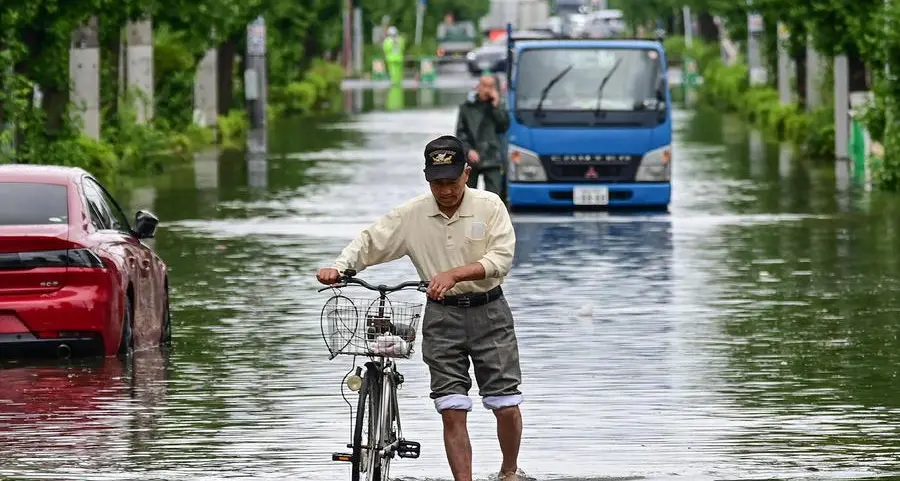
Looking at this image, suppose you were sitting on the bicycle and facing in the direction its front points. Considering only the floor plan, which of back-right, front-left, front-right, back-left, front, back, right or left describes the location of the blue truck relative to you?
back

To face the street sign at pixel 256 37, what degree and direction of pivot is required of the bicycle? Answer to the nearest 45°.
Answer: approximately 180°

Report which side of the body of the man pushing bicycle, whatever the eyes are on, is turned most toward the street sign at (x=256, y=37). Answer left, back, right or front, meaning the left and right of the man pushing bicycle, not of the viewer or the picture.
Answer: back

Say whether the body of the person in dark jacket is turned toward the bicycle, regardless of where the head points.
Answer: yes

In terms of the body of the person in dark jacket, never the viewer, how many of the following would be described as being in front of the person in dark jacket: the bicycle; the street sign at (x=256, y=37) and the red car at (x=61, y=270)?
2

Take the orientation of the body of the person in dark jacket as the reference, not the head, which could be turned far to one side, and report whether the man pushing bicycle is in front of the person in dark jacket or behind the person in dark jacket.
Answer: in front

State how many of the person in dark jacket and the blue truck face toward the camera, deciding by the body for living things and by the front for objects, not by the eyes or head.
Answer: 2

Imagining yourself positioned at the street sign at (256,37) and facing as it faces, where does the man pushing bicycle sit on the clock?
The man pushing bicycle is roughly at 12 o'clock from the street sign.

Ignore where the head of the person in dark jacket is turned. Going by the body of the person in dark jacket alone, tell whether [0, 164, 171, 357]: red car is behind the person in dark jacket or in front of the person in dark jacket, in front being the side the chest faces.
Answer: in front

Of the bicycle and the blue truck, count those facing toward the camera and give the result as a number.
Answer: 2

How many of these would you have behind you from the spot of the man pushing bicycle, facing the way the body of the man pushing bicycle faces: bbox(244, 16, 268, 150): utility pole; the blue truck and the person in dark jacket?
3

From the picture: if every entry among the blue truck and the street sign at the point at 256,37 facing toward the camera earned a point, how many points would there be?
2

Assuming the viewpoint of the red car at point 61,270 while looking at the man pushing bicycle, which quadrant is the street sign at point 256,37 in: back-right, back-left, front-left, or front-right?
back-left
